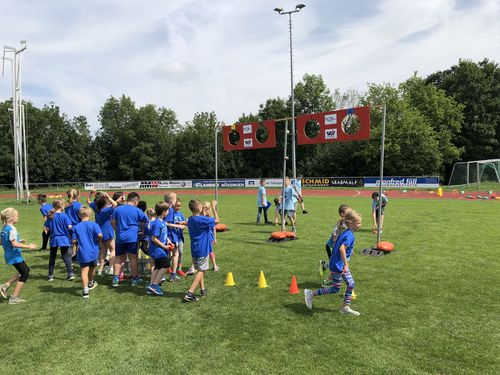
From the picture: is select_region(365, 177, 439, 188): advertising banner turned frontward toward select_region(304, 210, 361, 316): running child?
yes

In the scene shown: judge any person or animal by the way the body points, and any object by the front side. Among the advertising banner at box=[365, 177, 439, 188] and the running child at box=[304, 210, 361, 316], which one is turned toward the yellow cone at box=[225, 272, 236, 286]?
the advertising banner

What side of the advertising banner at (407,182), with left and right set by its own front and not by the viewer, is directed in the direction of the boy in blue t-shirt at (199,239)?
front

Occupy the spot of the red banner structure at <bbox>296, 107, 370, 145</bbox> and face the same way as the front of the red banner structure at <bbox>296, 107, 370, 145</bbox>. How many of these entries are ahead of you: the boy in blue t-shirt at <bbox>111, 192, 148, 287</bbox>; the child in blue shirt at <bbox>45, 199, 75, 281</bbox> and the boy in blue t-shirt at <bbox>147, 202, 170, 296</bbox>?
3

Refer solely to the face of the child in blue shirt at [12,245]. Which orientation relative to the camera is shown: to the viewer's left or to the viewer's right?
to the viewer's right

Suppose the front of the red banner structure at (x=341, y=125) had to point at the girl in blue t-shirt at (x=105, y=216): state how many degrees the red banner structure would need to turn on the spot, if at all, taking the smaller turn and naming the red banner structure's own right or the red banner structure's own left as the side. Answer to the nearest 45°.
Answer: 0° — it already faces them
